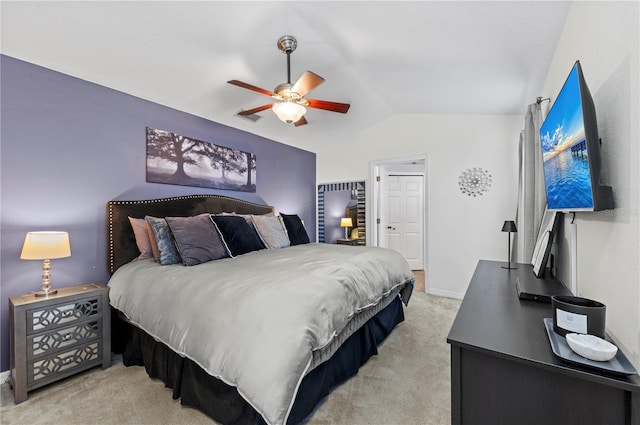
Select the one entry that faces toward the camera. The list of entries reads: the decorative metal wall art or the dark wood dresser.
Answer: the decorative metal wall art

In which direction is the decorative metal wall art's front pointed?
toward the camera

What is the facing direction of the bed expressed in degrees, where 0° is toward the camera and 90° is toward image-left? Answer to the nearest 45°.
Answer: approximately 315°

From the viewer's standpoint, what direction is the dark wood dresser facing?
to the viewer's left

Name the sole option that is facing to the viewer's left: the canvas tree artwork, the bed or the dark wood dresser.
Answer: the dark wood dresser

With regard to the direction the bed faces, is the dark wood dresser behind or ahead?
ahead

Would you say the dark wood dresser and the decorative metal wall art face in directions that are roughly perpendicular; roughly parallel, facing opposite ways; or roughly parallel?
roughly perpendicular

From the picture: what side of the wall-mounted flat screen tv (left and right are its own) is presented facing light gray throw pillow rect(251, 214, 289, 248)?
front

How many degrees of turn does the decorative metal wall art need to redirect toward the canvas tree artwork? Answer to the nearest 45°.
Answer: approximately 45° to its right

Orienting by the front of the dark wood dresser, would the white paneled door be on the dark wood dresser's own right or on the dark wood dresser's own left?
on the dark wood dresser's own right

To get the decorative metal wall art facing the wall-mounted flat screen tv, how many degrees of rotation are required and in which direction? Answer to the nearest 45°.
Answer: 0° — it already faces it

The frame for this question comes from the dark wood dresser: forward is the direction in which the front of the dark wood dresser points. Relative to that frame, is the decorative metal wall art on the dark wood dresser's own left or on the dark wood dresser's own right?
on the dark wood dresser's own right

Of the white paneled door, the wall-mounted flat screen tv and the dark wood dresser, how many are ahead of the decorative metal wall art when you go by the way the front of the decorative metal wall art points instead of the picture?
2

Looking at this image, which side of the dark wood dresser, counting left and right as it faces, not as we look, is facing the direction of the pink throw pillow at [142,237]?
front

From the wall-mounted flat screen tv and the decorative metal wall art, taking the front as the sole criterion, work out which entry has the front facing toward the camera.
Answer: the decorative metal wall art
